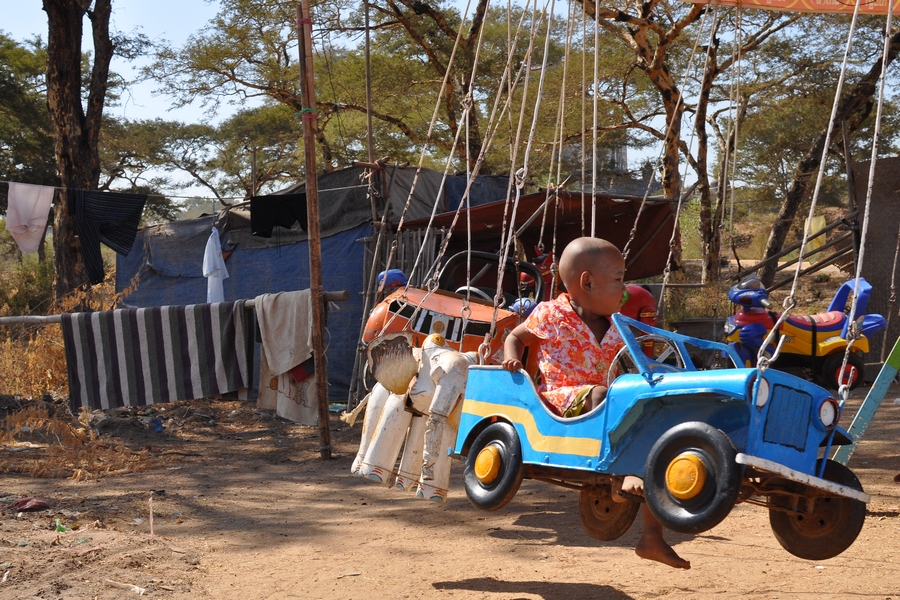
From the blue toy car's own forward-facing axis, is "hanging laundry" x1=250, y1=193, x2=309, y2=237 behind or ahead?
behind

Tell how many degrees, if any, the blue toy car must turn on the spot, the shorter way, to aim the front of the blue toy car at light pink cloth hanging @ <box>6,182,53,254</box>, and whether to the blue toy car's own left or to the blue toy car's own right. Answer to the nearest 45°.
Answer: approximately 180°

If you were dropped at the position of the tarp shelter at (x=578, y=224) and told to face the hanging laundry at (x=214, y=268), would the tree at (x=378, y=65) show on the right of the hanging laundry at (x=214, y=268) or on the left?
right

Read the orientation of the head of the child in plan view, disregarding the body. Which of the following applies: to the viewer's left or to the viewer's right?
to the viewer's right

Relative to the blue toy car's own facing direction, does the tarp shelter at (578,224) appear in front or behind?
behind

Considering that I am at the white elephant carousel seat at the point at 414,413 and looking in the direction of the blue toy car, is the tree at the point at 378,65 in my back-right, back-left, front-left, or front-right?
back-left

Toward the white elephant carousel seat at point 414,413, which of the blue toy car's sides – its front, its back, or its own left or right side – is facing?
back

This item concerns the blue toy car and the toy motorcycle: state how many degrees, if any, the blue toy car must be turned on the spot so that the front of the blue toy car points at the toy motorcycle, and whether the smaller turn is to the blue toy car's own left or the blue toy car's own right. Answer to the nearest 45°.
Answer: approximately 135° to the blue toy car's own left

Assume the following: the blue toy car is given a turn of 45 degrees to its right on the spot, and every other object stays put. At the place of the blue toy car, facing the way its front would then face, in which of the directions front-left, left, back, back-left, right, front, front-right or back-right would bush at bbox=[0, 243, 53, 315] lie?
back-right

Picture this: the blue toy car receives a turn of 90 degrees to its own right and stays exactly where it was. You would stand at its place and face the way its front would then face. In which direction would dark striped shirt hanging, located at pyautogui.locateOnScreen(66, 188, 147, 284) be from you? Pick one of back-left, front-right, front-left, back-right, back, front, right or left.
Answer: right
